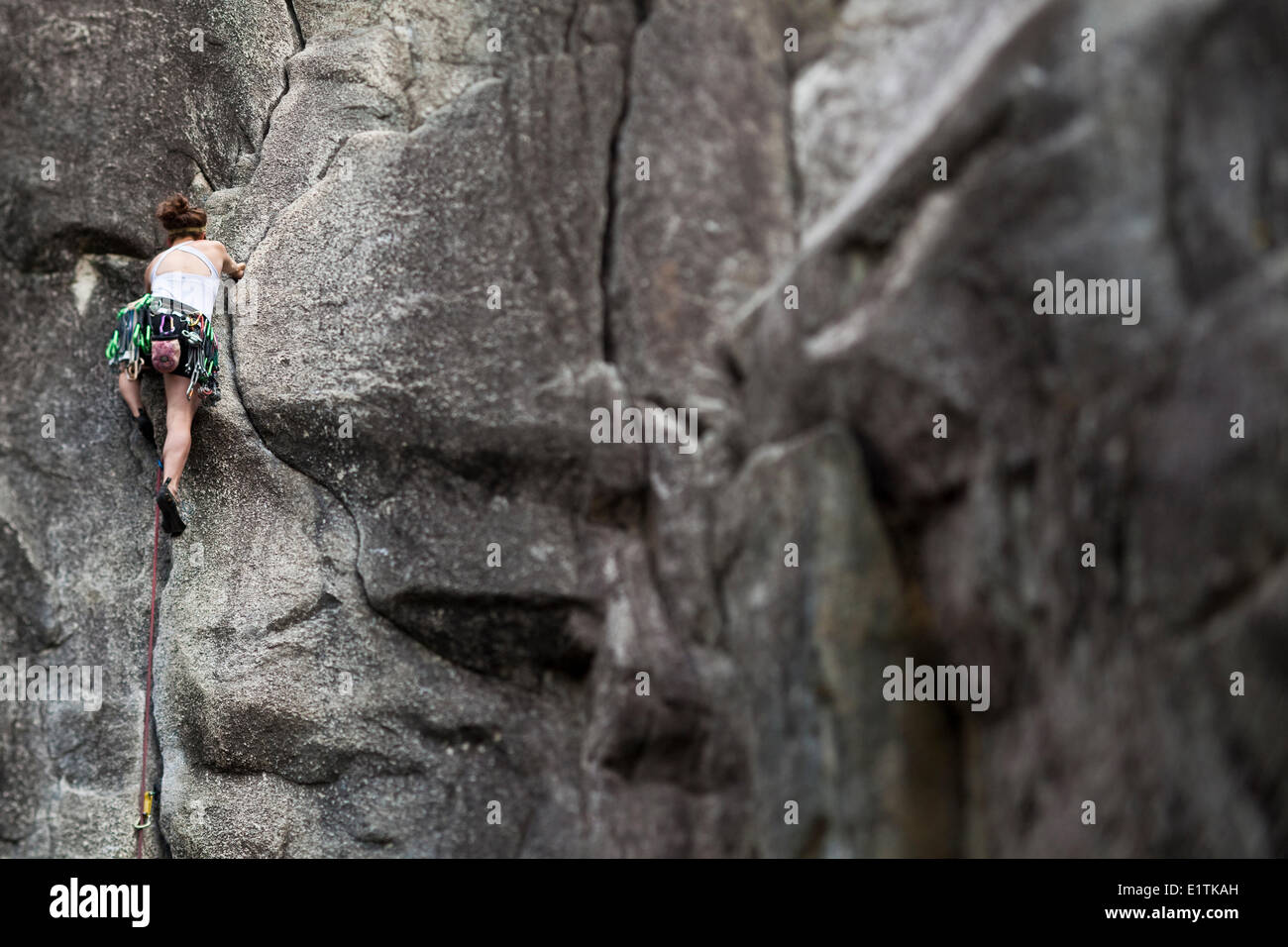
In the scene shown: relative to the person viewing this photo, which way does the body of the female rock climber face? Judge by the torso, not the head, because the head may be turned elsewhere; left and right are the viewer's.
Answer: facing away from the viewer
